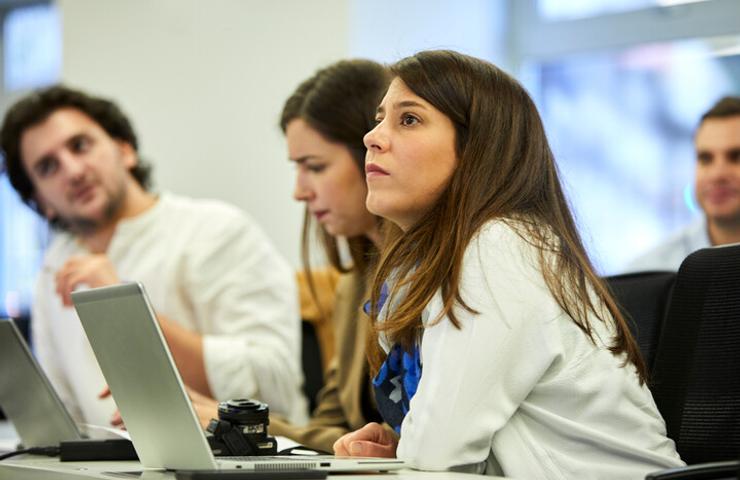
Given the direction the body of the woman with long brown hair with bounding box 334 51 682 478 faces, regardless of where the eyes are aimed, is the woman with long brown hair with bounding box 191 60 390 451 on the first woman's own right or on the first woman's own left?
on the first woman's own right

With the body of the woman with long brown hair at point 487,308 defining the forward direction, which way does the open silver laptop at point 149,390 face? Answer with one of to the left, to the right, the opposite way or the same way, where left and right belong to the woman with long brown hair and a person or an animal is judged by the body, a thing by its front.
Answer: the opposite way

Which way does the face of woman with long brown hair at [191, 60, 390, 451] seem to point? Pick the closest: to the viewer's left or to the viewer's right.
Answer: to the viewer's left

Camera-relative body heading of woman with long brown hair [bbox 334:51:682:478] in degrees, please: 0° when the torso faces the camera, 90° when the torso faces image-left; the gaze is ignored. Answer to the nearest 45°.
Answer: approximately 90°

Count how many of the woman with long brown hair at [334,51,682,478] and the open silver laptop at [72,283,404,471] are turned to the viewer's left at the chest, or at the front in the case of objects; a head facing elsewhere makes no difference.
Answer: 1

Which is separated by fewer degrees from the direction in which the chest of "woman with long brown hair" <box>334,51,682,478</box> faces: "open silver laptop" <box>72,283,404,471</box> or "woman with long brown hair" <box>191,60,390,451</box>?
the open silver laptop

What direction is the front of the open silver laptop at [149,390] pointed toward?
to the viewer's right

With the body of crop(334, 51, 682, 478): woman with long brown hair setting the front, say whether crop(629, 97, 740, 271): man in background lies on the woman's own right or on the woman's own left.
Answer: on the woman's own right
